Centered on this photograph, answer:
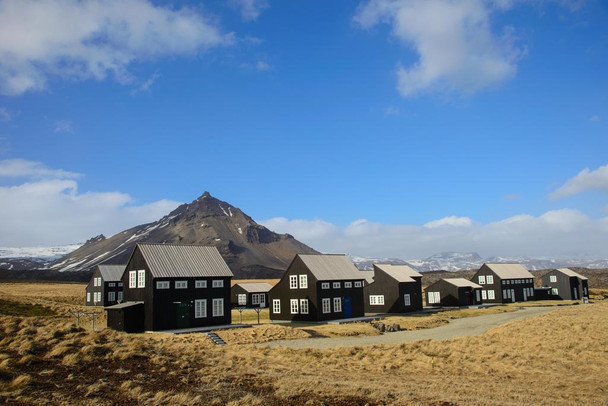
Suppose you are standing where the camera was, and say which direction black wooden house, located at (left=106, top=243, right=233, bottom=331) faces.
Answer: facing the viewer and to the right of the viewer
